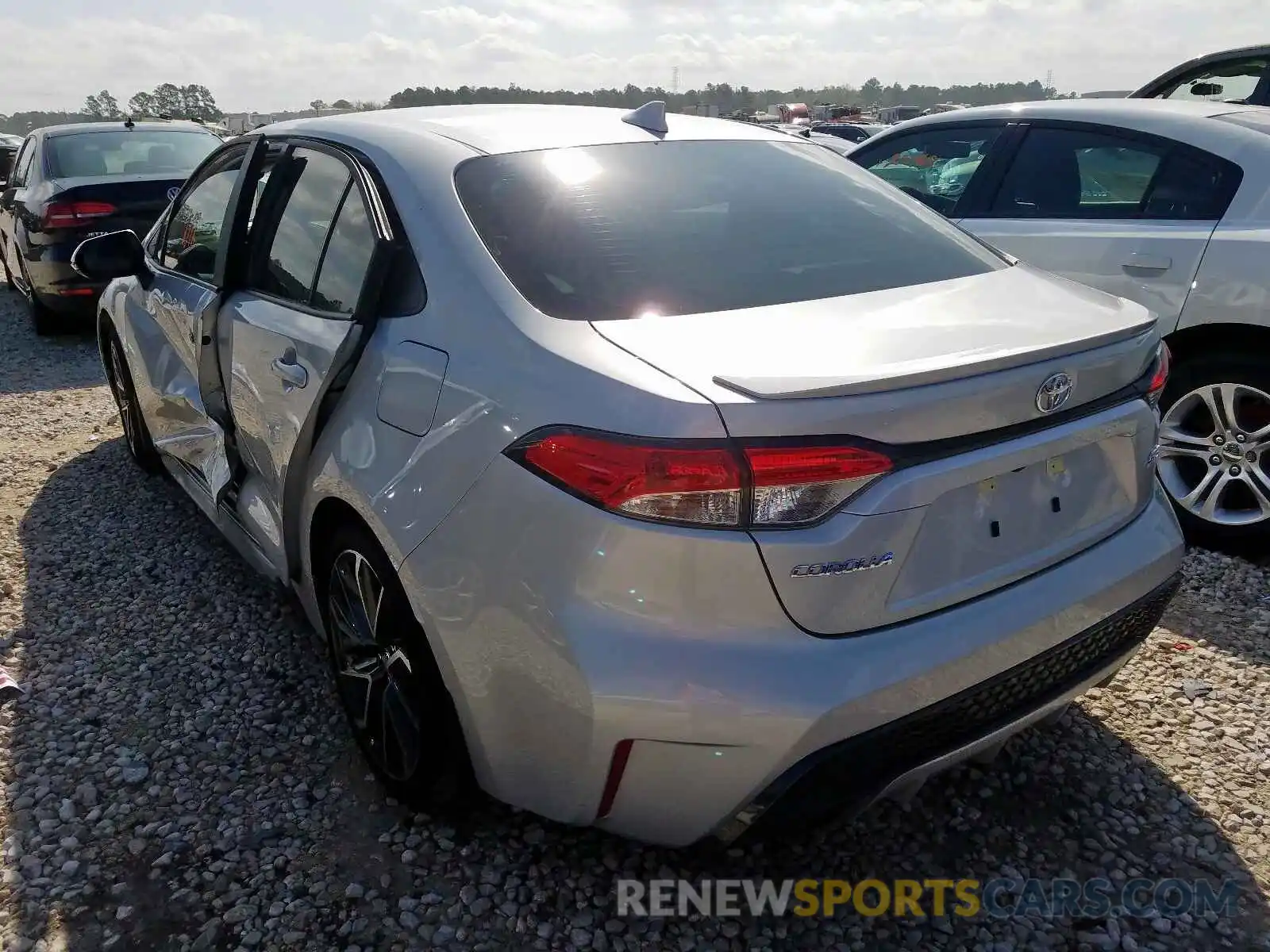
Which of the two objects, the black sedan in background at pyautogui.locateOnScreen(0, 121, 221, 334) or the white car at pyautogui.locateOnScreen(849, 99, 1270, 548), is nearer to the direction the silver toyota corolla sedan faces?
the black sedan in background

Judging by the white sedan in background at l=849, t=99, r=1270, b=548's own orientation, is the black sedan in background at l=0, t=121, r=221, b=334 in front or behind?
in front

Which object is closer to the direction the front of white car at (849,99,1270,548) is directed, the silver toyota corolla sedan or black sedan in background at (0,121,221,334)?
the black sedan in background

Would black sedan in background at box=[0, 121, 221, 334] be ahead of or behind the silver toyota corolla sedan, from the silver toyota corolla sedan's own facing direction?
ahead

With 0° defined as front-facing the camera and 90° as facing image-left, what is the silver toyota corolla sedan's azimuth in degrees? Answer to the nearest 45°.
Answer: approximately 135°

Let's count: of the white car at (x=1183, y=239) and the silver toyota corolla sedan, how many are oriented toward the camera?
0

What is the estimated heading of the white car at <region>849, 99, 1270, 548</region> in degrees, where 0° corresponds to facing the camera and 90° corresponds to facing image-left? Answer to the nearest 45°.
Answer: approximately 90°

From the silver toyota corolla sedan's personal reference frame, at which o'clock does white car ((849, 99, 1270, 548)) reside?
The white car is roughly at 3 o'clock from the silver toyota corolla sedan.
